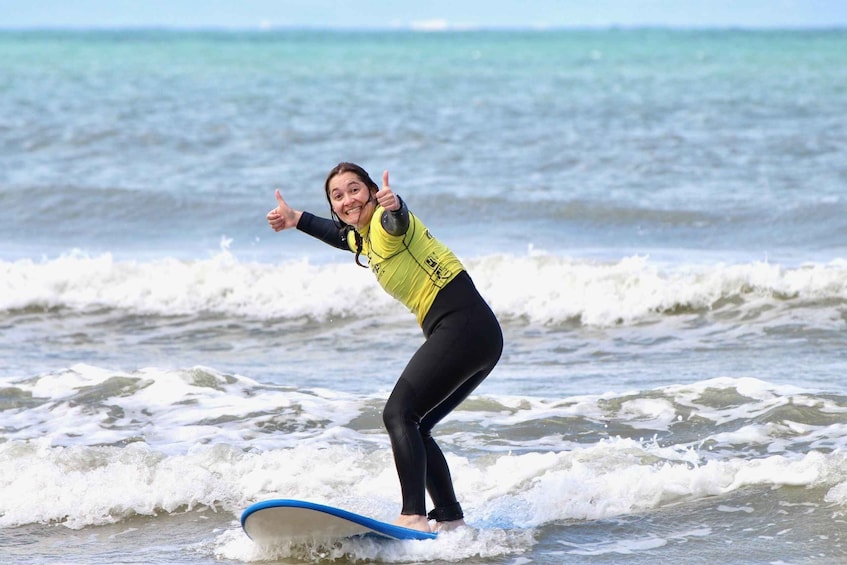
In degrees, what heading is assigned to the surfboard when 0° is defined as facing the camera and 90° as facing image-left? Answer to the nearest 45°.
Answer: approximately 45°
